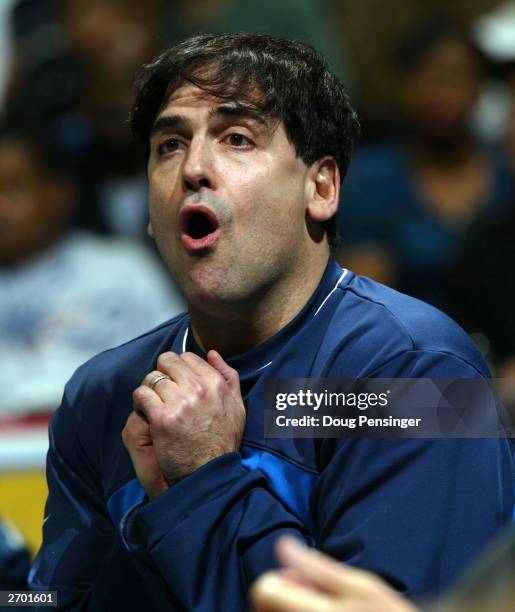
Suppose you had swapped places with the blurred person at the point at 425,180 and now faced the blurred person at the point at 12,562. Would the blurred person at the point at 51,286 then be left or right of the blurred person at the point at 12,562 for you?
right

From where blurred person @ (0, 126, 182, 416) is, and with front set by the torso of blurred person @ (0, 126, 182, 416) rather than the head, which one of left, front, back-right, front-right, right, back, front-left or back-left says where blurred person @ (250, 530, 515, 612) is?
front

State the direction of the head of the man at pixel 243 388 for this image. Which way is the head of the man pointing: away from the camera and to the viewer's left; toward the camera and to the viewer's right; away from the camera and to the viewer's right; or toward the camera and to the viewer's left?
toward the camera and to the viewer's left

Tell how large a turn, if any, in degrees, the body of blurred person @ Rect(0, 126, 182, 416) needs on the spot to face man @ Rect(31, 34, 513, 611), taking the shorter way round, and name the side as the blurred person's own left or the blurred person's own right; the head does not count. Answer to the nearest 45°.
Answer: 0° — they already face them

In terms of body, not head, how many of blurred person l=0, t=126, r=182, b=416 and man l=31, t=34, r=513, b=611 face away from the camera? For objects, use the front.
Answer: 0

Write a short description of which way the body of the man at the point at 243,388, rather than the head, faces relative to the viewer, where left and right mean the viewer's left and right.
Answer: facing the viewer and to the left of the viewer

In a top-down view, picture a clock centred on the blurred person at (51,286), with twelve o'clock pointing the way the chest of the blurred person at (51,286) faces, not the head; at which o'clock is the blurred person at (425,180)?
the blurred person at (425,180) is roughly at 9 o'clock from the blurred person at (51,286).

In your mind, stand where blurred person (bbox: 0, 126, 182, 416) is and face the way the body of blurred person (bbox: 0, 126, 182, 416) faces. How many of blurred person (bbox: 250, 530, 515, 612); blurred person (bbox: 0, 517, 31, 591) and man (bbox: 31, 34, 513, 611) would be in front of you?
3

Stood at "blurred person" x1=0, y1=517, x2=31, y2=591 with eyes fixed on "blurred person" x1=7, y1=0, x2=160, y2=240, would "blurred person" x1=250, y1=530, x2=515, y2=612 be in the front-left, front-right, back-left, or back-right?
back-right

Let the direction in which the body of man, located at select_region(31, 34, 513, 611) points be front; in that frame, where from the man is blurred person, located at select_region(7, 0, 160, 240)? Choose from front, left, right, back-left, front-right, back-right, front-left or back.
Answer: back-right

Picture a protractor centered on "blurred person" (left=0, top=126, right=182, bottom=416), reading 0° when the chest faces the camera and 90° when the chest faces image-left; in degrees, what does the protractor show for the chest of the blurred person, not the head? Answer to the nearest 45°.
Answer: approximately 0°

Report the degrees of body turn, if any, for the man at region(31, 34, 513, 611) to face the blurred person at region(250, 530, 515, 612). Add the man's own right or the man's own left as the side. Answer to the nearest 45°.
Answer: approximately 45° to the man's own left
